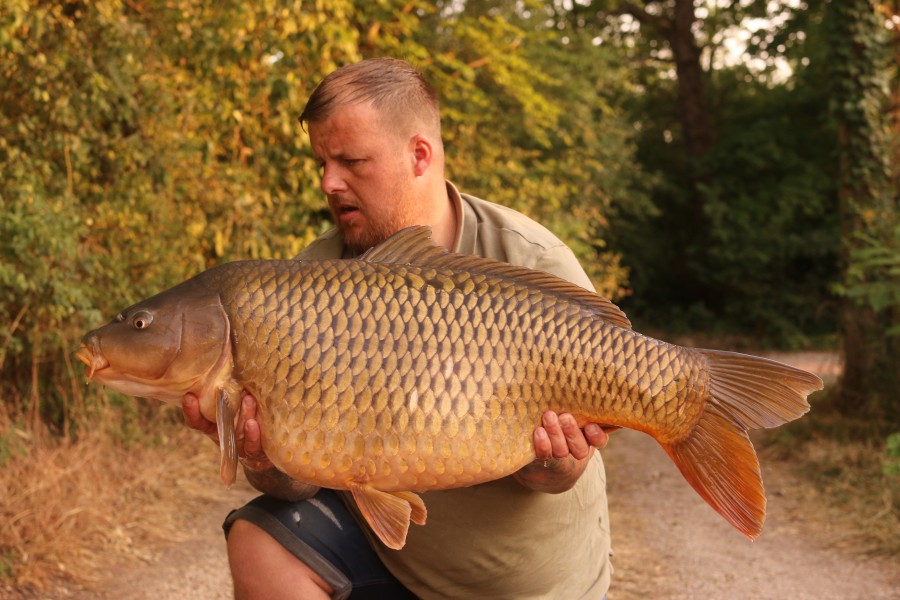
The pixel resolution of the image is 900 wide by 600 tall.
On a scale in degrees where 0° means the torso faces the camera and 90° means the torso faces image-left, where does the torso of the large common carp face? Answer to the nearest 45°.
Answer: approximately 90°

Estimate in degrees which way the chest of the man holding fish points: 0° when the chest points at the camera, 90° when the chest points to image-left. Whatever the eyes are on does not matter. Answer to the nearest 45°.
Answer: approximately 45°

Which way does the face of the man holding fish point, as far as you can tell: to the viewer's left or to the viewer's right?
to the viewer's left

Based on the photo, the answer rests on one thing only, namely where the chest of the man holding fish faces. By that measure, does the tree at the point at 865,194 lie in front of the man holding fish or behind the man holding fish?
behind

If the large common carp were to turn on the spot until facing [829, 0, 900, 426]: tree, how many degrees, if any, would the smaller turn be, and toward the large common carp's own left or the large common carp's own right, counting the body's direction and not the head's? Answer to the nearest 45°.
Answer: approximately 135° to the large common carp's own right
